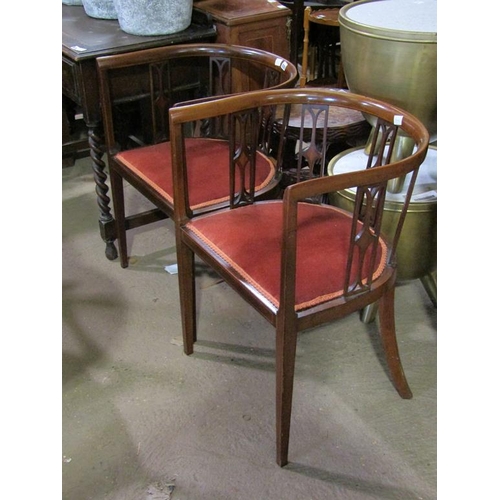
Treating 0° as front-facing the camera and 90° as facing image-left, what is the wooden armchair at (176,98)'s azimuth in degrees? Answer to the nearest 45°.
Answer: approximately 45°

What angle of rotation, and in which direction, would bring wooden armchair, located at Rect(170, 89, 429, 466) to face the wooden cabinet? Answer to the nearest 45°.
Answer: approximately 135° to its right
